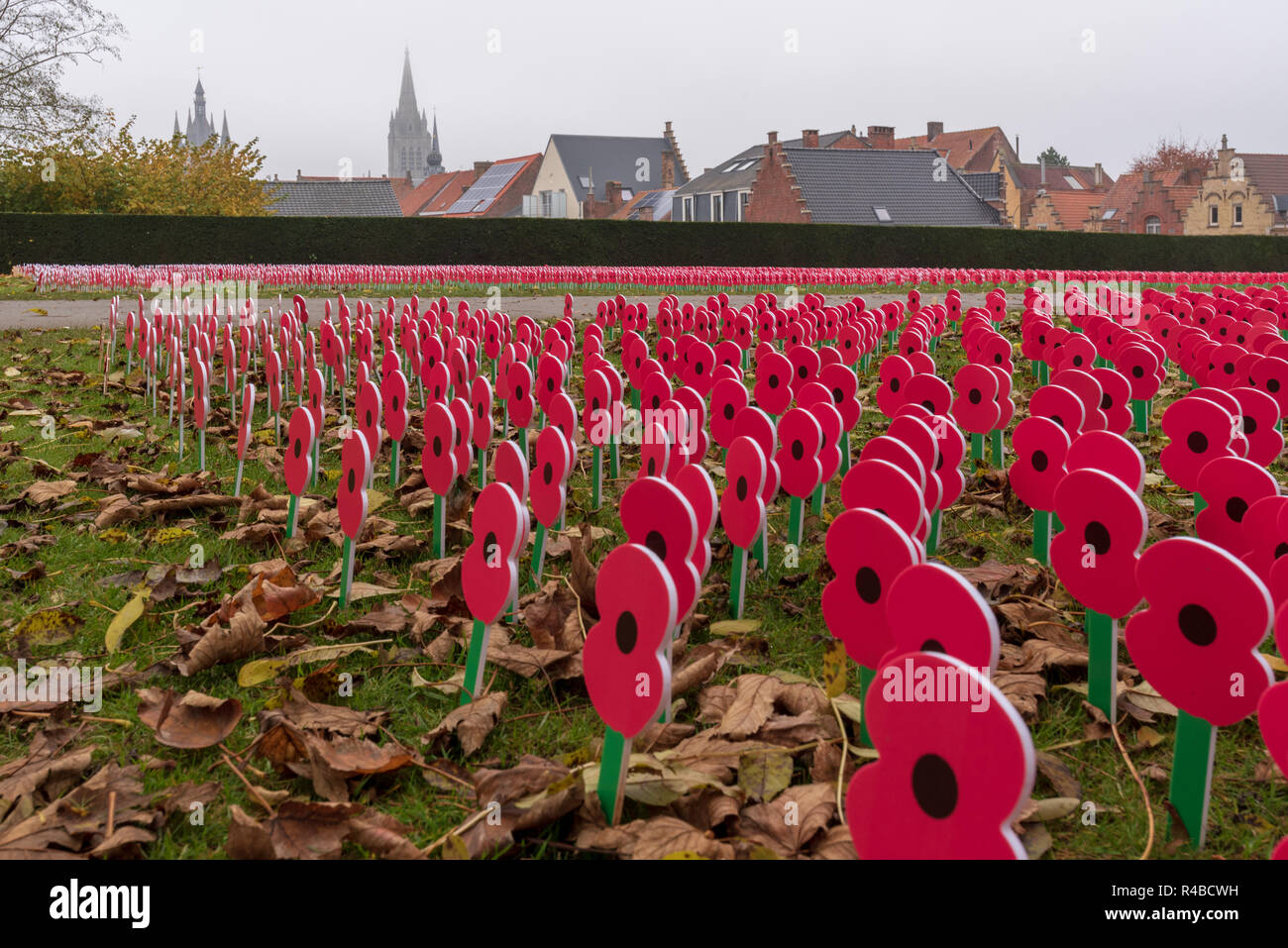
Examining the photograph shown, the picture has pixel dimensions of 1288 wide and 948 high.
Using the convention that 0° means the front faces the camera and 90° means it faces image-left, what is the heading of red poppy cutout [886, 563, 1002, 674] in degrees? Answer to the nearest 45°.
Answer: approximately 45°

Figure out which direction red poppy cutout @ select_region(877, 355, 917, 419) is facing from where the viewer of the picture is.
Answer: facing the viewer and to the left of the viewer

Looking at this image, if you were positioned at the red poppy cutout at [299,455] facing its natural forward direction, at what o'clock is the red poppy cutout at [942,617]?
the red poppy cutout at [942,617] is roughly at 10 o'clock from the red poppy cutout at [299,455].

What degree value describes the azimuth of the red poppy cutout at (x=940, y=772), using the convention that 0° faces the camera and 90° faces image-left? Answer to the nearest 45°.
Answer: approximately 45°

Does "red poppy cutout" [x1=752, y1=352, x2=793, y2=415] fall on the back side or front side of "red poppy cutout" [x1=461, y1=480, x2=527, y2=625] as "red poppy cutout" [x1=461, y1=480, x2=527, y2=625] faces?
on the back side

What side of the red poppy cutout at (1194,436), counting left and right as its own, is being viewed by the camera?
front

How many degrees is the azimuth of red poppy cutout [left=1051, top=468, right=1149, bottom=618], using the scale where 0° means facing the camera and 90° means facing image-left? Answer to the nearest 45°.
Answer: approximately 45°

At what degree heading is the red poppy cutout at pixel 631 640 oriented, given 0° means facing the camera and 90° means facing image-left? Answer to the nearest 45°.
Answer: approximately 45°

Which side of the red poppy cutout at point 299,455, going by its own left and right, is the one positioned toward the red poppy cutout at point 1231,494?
left

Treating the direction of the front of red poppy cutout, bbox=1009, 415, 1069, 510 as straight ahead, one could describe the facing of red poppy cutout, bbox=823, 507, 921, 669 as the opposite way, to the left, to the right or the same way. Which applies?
the same way

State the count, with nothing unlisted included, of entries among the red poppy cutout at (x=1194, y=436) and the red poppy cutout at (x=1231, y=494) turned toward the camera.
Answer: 2

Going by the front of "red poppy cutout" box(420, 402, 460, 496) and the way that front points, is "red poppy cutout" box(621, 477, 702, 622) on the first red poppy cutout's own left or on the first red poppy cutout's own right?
on the first red poppy cutout's own left

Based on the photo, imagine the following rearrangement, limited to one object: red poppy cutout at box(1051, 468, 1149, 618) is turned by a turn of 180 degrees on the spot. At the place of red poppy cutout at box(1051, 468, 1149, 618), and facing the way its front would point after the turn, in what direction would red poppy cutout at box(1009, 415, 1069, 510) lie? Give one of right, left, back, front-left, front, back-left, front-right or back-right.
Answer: front-left

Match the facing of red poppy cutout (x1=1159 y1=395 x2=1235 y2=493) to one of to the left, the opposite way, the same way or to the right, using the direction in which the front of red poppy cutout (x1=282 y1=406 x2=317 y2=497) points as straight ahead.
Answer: the same way

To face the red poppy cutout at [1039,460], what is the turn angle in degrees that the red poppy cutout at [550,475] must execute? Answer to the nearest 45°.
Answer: approximately 135° to its left

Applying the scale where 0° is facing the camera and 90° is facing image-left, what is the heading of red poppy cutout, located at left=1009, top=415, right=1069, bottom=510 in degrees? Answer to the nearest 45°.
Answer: approximately 45°

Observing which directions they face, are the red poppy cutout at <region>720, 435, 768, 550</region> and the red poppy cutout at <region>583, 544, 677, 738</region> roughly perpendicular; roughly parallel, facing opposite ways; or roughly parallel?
roughly parallel

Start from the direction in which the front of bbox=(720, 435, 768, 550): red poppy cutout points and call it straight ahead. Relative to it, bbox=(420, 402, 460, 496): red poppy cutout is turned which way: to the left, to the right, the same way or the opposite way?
the same way

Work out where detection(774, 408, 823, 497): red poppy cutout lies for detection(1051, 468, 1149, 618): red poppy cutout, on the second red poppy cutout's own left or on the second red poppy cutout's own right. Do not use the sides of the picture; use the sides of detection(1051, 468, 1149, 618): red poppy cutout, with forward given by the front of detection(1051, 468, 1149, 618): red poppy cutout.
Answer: on the second red poppy cutout's own right
